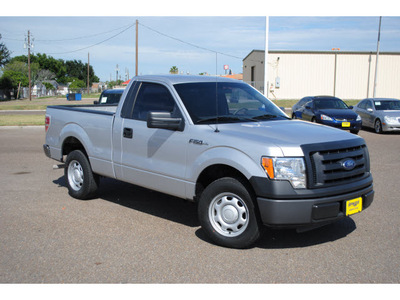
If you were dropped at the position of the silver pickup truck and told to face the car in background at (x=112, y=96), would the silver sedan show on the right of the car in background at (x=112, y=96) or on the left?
right

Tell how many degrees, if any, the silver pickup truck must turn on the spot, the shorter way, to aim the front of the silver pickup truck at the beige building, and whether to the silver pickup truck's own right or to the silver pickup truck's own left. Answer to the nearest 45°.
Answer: approximately 135° to the silver pickup truck's own left

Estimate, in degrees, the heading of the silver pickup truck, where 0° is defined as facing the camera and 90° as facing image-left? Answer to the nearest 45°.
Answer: approximately 315°

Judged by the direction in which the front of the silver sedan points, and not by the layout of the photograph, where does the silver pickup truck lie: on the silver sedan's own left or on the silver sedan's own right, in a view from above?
on the silver sedan's own right

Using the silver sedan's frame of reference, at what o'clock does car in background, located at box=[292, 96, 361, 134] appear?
The car in background is roughly at 3 o'clock from the silver sedan.

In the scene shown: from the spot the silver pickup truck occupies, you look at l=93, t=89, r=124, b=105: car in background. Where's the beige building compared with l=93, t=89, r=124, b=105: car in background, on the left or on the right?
right

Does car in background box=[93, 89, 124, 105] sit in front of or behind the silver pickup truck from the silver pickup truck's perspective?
behind
